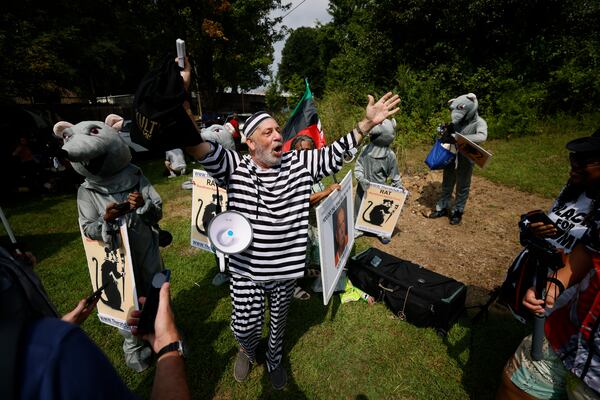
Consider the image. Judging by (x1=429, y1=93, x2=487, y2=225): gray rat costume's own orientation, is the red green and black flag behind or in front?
in front

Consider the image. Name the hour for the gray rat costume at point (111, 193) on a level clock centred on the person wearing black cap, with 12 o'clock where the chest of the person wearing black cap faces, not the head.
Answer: The gray rat costume is roughly at 11 o'clock from the person wearing black cap.

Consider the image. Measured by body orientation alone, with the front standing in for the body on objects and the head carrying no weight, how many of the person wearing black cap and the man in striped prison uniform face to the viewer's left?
1

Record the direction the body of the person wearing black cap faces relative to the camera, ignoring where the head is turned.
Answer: to the viewer's left

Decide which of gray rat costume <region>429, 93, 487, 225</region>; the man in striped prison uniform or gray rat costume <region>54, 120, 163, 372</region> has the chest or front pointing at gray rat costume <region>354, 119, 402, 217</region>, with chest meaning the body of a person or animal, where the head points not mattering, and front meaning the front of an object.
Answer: gray rat costume <region>429, 93, 487, 225</region>

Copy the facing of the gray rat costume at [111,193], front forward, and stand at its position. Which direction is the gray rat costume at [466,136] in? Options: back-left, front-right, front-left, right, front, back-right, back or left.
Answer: back-left

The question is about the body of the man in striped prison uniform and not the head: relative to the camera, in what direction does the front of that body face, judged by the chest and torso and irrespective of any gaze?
toward the camera

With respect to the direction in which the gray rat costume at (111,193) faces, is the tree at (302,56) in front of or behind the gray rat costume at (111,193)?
behind

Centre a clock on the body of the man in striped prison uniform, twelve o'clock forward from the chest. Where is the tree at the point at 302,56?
The tree is roughly at 6 o'clock from the man in striped prison uniform.

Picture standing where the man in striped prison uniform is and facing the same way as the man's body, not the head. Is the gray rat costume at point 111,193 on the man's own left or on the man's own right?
on the man's own right

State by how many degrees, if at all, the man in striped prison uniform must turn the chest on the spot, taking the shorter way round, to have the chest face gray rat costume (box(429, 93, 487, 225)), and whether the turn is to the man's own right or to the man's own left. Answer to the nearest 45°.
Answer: approximately 135° to the man's own left

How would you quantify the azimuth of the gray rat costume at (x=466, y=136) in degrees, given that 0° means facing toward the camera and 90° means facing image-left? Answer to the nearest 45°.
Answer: approximately 45°

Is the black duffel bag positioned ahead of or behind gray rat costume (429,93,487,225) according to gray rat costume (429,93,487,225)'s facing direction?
ahead

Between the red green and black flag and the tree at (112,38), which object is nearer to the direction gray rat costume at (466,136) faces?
the red green and black flag
